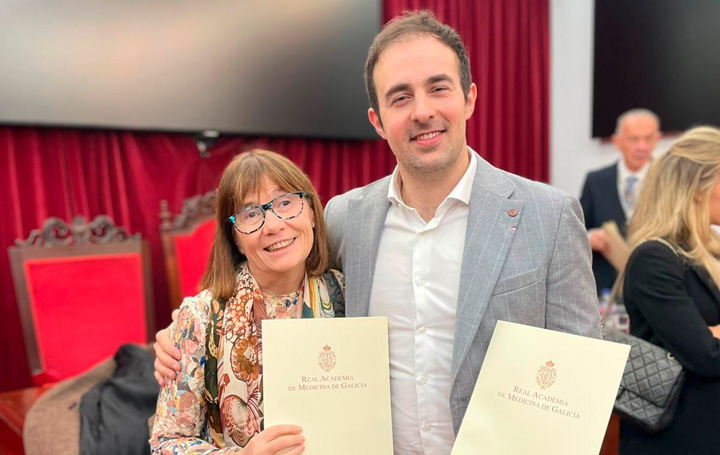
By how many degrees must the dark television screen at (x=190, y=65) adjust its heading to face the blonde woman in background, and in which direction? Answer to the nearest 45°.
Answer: approximately 45° to its left

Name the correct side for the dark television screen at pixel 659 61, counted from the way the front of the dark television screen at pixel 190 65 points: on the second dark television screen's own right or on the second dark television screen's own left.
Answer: on the second dark television screen's own left

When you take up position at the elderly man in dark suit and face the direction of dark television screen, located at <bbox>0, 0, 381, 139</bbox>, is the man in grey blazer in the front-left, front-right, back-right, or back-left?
front-left

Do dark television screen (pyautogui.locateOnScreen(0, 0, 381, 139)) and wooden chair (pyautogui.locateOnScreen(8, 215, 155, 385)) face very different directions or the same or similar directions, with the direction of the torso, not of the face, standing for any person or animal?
same or similar directions

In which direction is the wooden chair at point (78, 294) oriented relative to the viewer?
toward the camera

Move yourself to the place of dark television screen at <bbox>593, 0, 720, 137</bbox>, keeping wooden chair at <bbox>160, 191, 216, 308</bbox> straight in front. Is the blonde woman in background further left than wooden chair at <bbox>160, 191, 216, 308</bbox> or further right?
left

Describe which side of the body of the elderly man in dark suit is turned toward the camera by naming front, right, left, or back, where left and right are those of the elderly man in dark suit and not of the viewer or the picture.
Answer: front

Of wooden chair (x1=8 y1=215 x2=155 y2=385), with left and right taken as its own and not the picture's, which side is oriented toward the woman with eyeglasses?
front

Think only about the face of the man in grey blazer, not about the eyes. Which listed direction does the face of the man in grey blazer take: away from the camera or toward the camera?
toward the camera

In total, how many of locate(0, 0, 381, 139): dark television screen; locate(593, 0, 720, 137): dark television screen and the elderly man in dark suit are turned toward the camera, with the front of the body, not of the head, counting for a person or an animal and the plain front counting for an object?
3

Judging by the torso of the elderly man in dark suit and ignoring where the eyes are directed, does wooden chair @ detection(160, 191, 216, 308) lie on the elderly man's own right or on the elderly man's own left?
on the elderly man's own right

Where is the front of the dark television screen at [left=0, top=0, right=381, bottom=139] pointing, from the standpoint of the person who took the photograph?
facing the viewer

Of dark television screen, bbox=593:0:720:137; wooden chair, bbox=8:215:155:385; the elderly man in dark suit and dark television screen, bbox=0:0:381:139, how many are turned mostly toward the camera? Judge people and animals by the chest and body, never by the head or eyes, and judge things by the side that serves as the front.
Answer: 4

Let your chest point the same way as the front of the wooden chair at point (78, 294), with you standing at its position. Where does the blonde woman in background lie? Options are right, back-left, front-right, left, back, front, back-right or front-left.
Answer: front-left
